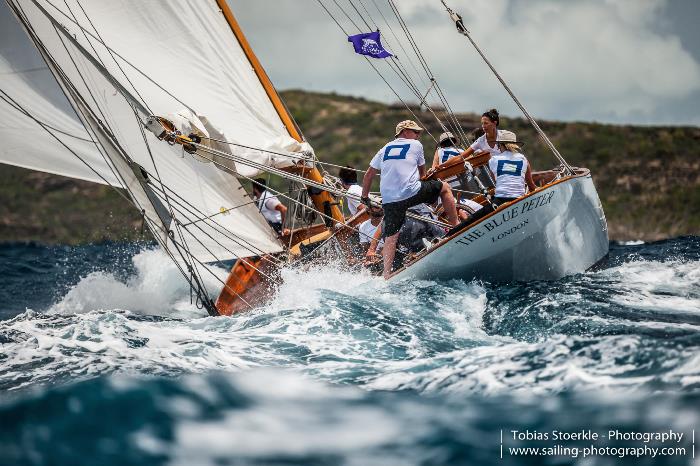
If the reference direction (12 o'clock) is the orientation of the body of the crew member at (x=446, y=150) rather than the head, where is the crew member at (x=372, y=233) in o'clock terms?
the crew member at (x=372, y=233) is roughly at 8 o'clock from the crew member at (x=446, y=150).

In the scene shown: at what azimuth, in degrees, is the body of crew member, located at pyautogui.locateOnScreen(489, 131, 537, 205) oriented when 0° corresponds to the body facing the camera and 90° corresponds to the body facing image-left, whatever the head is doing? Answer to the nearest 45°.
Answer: approximately 180°

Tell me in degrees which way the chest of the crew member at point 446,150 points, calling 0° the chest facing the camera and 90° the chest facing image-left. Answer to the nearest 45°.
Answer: approximately 180°

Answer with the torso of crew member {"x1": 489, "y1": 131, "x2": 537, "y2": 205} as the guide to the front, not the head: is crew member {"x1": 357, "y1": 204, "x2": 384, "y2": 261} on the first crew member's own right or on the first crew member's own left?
on the first crew member's own left

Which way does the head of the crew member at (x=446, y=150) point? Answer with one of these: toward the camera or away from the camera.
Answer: away from the camera

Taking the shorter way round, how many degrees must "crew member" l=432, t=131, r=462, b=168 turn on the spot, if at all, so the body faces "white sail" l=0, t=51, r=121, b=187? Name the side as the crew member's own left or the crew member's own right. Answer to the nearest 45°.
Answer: approximately 90° to the crew member's own left

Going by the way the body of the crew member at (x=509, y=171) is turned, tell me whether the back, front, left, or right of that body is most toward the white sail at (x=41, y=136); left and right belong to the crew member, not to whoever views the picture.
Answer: left

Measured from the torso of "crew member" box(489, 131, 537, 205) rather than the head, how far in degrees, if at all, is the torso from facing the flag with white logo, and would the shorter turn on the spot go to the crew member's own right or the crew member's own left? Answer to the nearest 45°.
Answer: approximately 45° to the crew member's own left

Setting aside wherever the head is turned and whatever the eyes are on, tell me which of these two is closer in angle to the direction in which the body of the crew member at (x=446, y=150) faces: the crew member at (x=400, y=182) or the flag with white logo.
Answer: the flag with white logo

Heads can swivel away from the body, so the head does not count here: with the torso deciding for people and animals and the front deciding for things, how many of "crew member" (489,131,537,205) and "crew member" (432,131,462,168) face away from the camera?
2

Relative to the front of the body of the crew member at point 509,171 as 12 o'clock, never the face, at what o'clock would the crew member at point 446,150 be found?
the crew member at point 446,150 is roughly at 11 o'clock from the crew member at point 509,171.

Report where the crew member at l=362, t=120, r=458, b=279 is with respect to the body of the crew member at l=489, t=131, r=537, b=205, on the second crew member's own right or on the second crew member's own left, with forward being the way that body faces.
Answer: on the second crew member's own left
